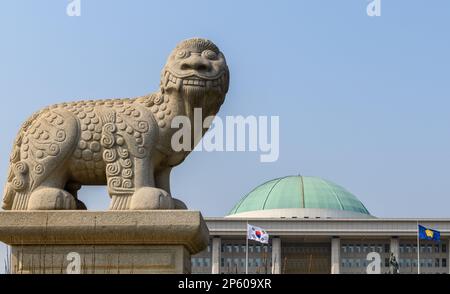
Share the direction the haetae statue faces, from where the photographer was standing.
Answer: facing to the right of the viewer
